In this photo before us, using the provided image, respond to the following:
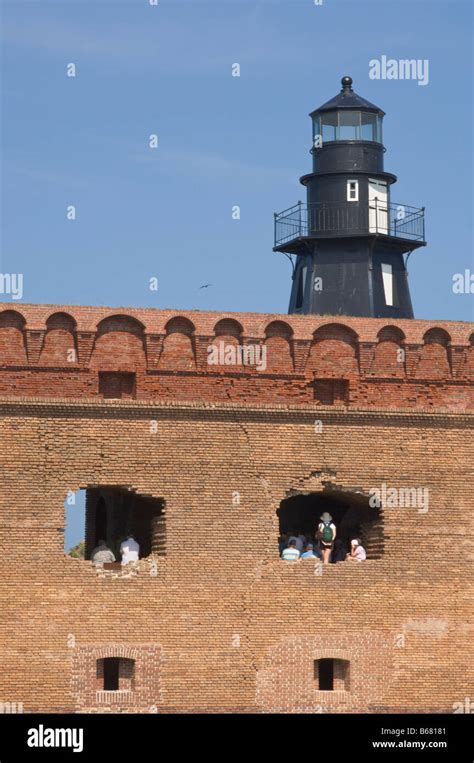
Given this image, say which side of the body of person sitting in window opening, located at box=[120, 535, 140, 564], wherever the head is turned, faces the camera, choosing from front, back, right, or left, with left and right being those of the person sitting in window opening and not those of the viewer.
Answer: back

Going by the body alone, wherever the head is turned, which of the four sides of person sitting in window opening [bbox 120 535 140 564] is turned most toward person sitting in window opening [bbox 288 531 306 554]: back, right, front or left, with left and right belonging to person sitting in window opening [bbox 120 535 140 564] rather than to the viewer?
right
